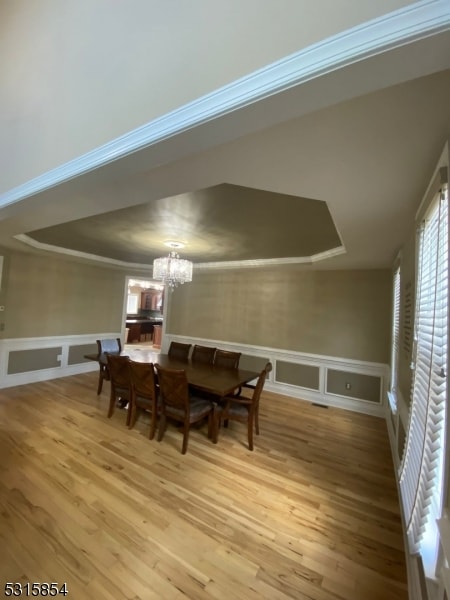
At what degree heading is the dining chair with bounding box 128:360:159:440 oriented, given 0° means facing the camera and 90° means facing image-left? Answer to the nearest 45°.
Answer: approximately 225°

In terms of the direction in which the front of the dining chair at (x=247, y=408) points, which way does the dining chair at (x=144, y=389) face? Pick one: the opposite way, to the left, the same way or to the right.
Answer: to the right

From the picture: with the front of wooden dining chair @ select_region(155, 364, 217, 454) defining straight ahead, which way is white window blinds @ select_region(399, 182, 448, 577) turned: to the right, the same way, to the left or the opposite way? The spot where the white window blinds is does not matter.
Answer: to the left

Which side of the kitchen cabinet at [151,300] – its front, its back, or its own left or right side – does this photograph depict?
front

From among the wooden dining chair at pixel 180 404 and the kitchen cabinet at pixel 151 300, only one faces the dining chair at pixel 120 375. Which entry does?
the kitchen cabinet

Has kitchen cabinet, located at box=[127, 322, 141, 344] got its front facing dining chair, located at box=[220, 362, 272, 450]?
yes

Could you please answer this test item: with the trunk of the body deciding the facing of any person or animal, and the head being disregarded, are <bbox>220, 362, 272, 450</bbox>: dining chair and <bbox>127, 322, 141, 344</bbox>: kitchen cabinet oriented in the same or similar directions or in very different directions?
very different directions

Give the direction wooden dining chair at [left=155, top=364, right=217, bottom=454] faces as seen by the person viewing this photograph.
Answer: facing away from the viewer and to the right of the viewer

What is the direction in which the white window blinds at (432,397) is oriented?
to the viewer's left

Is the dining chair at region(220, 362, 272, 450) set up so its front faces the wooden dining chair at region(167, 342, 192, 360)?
yes

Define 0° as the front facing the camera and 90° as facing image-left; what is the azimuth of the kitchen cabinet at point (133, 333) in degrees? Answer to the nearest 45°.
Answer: approximately 0°

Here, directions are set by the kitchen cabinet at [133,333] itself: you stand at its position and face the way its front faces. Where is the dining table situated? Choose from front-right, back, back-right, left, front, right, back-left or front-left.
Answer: front

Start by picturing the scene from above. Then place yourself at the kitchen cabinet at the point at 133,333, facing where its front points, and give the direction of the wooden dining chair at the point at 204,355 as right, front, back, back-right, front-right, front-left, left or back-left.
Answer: front

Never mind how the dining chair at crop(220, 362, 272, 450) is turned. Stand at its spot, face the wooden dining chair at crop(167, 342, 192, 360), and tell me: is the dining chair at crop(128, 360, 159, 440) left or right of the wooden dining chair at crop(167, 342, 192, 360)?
left

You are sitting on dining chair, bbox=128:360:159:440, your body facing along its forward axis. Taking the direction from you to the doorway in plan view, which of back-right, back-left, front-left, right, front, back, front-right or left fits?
front-left
